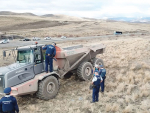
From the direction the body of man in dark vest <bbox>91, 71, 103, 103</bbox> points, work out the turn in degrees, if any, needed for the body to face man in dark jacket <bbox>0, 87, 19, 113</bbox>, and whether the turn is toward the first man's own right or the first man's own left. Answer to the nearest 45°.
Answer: approximately 90° to the first man's own left

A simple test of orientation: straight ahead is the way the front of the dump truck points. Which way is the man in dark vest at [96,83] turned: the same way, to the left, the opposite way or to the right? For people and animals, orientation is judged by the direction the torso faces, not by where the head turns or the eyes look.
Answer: to the right

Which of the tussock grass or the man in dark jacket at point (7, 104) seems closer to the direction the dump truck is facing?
the man in dark jacket

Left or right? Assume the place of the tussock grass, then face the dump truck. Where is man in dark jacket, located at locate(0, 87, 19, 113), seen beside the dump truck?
left

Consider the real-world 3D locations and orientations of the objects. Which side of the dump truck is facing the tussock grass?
left

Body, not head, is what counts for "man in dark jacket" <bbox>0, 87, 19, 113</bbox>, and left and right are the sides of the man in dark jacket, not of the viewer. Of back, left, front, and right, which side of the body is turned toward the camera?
back

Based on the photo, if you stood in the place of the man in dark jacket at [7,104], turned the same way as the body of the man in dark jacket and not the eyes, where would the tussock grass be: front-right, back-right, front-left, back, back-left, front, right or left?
right

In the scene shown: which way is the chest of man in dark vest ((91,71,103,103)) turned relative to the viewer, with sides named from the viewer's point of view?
facing away from the viewer and to the left of the viewer

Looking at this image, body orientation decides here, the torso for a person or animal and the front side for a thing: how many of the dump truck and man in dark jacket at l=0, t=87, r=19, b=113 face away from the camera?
1

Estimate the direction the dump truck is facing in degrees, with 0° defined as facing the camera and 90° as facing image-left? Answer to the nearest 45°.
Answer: approximately 45°

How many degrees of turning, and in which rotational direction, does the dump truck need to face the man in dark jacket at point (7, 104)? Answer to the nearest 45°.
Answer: approximately 45° to its left

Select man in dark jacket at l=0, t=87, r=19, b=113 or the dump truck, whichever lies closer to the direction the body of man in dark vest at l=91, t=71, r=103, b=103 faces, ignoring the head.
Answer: the dump truck

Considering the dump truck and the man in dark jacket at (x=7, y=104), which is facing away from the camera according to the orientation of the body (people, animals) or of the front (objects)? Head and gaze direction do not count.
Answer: the man in dark jacket
